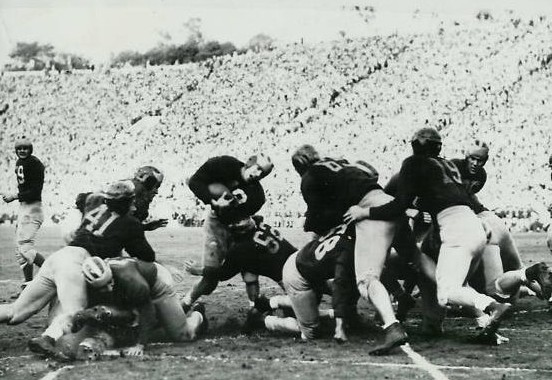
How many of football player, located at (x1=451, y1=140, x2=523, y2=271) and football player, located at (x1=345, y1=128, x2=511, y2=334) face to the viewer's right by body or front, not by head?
0

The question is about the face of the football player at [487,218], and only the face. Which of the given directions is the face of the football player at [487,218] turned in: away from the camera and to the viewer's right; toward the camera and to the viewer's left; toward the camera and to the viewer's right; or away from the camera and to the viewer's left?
toward the camera and to the viewer's left

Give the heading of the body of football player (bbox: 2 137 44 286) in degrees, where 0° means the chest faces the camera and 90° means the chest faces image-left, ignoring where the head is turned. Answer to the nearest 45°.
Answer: approximately 45°

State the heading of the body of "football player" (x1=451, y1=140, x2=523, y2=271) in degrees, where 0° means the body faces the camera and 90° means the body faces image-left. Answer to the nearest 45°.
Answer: approximately 45°

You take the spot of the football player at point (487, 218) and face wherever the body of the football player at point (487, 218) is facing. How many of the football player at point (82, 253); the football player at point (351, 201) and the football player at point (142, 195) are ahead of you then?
3

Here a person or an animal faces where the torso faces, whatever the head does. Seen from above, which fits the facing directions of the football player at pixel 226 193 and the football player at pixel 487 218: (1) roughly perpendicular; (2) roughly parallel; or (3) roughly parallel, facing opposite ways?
roughly perpendicular

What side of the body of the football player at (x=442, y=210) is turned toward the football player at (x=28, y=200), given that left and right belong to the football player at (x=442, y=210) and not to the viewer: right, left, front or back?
front

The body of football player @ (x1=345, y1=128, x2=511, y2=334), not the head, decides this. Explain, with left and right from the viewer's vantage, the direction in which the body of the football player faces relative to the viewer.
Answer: facing away from the viewer and to the left of the viewer

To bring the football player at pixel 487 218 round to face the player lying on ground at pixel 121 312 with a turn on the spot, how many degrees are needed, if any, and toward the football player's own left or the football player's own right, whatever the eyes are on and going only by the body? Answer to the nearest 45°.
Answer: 0° — they already face them

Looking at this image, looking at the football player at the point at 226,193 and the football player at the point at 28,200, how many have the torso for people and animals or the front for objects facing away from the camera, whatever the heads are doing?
0
